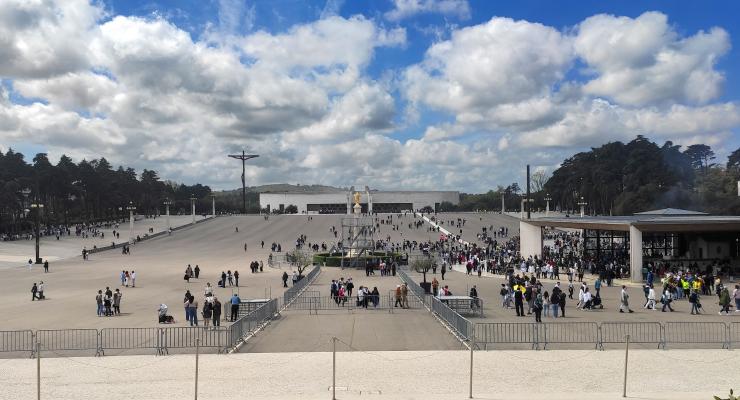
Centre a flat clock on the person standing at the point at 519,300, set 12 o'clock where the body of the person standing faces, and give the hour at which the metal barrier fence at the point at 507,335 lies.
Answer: The metal barrier fence is roughly at 6 o'clock from the person standing.

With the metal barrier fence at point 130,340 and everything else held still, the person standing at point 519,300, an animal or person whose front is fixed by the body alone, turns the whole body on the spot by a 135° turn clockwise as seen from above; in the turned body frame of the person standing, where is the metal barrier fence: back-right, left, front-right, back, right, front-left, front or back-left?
right

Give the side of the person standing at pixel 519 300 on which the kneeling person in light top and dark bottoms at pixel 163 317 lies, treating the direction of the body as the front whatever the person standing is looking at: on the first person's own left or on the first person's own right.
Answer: on the first person's own left
